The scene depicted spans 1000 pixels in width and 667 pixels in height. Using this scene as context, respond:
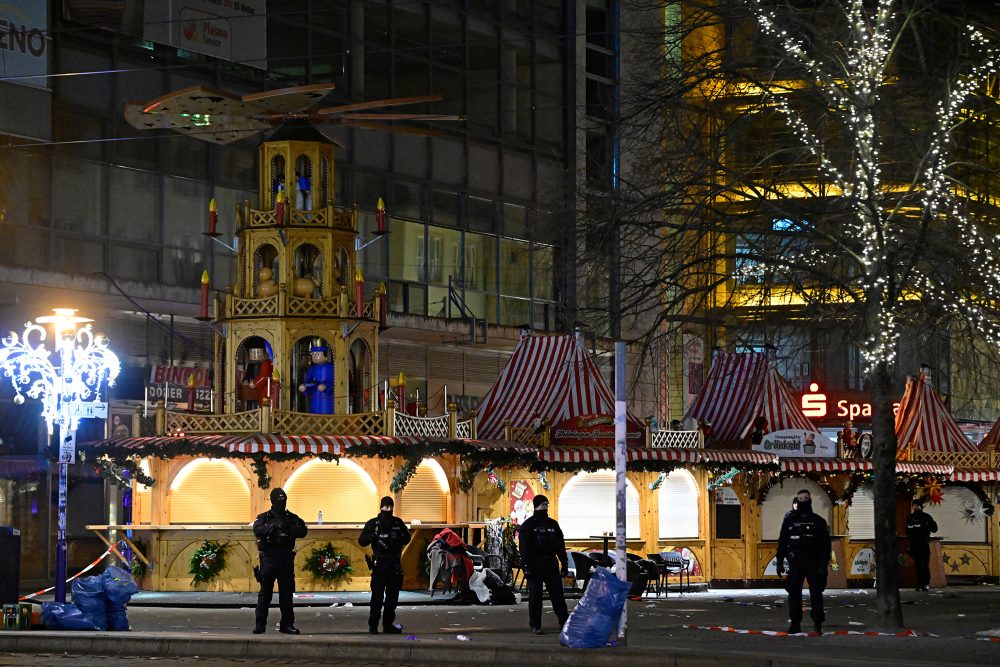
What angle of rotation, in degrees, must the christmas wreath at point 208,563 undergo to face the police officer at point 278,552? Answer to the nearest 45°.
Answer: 0° — it already faces them

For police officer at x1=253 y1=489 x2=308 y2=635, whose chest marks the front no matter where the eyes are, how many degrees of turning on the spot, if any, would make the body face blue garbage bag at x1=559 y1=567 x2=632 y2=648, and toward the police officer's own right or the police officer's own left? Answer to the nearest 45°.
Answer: approximately 45° to the police officer's own left

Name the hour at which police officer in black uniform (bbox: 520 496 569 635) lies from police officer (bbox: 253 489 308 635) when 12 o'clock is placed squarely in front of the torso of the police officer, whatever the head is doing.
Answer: The police officer in black uniform is roughly at 9 o'clock from the police officer.

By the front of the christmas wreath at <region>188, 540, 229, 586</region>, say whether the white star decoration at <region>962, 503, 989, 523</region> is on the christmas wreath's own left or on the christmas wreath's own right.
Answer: on the christmas wreath's own left

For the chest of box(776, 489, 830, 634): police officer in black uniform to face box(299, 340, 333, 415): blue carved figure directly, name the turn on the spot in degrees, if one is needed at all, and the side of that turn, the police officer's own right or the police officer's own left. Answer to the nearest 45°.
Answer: approximately 135° to the police officer's own right

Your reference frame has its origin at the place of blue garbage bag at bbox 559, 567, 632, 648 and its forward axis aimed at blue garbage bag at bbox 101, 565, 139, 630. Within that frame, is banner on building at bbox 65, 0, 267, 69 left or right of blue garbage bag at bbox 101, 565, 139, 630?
right
